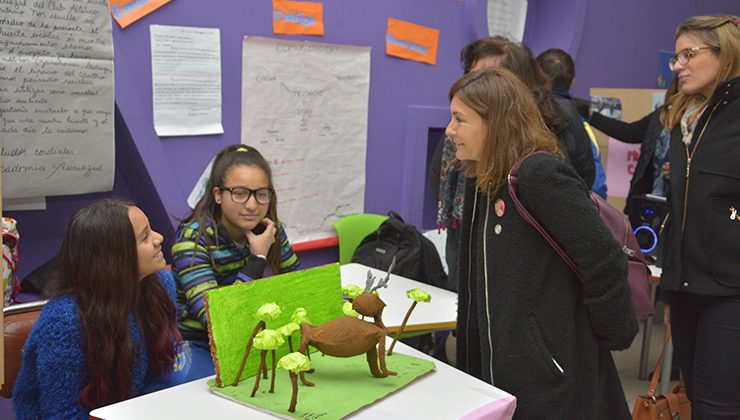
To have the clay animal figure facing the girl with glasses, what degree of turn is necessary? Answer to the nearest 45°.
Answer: approximately 135° to its left

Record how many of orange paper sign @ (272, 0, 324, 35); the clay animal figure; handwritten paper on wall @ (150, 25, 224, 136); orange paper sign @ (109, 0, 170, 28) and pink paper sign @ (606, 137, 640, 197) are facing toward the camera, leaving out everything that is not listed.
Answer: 4

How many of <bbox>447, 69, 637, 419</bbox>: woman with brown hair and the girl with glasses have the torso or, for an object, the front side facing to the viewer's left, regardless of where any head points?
1

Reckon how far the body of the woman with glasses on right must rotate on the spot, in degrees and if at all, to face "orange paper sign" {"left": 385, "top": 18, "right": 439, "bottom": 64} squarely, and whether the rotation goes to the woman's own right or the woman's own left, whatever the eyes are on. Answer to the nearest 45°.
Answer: approximately 90° to the woman's own right

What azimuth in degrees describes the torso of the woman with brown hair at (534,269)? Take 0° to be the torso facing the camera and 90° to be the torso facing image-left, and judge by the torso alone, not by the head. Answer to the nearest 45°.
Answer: approximately 90°

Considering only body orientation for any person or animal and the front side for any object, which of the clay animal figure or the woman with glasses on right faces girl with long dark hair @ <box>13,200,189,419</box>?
the woman with glasses on right

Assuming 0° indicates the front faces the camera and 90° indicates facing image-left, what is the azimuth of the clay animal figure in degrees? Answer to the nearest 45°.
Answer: approximately 270°

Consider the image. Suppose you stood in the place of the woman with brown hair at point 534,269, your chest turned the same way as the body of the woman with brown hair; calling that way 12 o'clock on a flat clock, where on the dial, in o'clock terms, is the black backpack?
The black backpack is roughly at 2 o'clock from the woman with brown hair.

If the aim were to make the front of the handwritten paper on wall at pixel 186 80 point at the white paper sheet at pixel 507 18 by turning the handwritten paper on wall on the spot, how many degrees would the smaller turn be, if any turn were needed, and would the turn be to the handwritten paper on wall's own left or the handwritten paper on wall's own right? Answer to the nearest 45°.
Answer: approximately 135° to the handwritten paper on wall's own left

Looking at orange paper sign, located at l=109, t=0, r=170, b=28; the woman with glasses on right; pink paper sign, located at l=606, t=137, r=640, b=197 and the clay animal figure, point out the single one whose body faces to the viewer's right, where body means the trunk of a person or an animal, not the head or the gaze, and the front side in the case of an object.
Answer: the clay animal figure

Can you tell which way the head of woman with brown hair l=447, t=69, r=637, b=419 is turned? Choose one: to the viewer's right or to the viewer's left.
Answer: to the viewer's left

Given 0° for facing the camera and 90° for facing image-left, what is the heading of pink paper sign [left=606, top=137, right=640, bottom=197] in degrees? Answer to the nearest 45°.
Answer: approximately 0°
